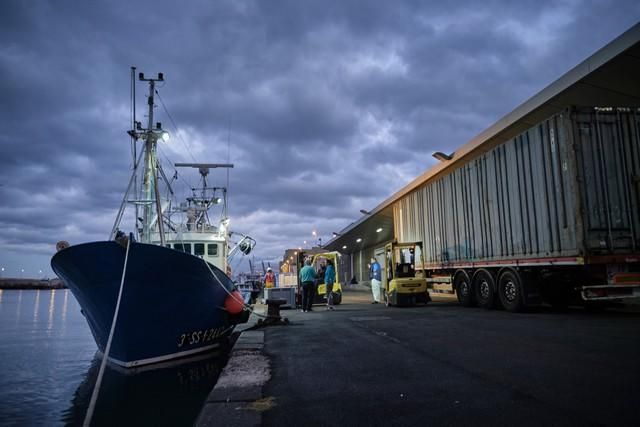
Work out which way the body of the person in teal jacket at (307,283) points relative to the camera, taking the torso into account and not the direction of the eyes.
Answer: away from the camera

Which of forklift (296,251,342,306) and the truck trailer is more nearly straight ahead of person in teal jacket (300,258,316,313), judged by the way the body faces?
the forklift

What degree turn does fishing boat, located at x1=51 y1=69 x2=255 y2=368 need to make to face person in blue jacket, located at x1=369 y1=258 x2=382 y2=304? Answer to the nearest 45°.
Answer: approximately 180°

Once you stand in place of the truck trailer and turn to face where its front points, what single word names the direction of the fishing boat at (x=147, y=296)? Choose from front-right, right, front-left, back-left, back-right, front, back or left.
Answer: left

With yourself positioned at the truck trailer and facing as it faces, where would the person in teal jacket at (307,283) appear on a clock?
The person in teal jacket is roughly at 11 o'clock from the truck trailer.

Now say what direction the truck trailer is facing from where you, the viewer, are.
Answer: facing away from the viewer and to the left of the viewer

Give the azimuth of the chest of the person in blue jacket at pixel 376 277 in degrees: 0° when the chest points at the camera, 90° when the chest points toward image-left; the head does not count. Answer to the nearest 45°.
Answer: approximately 90°

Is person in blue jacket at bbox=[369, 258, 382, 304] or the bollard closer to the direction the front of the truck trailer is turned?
the person in blue jacket

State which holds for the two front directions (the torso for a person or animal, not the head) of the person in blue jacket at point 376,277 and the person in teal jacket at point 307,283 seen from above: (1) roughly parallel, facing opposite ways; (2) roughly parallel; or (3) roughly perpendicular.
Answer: roughly perpendicular

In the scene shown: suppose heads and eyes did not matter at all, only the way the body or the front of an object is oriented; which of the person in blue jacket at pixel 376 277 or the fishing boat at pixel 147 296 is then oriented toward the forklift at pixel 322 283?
the person in blue jacket
